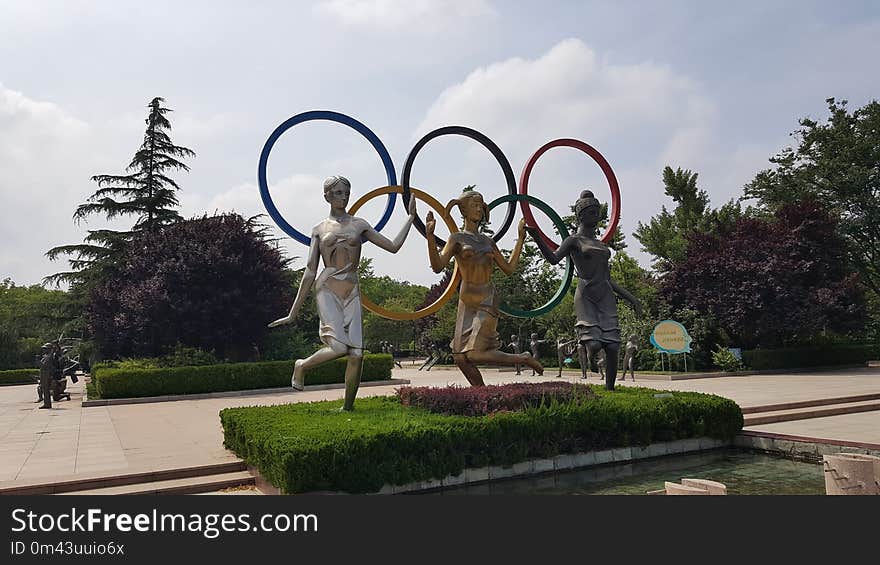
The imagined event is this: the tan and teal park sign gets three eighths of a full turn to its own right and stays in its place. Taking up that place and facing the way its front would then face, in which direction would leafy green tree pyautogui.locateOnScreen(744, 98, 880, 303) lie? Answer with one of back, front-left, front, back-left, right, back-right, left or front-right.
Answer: right

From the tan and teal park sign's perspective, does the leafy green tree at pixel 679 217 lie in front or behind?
behind

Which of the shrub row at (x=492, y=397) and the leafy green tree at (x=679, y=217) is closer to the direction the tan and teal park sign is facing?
the shrub row

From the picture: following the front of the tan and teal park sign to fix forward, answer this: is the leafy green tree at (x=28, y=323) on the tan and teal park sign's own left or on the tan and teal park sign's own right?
on the tan and teal park sign's own right

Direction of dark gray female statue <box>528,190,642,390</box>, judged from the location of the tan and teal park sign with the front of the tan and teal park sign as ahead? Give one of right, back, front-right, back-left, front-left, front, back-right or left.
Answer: front

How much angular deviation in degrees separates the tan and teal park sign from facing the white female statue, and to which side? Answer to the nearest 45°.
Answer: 0° — it already faces it

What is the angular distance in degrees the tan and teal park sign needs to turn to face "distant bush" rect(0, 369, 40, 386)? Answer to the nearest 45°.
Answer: approximately 90° to its right

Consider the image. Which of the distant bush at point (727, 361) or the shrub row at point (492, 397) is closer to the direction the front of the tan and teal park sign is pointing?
the shrub row

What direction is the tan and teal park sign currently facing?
toward the camera

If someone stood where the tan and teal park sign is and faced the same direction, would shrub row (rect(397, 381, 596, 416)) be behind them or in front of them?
in front

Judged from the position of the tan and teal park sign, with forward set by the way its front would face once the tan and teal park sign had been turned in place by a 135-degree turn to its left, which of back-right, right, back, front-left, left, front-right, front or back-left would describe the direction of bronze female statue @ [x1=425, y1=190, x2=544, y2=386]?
back-right

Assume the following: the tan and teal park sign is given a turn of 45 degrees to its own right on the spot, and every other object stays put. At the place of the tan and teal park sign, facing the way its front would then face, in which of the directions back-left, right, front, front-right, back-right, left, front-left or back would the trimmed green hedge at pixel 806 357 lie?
back

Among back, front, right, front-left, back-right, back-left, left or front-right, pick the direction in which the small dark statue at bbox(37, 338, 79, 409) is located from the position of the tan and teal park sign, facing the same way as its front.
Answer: front-right

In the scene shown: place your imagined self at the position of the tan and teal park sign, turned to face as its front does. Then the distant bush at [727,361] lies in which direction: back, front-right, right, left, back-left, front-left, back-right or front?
back-left

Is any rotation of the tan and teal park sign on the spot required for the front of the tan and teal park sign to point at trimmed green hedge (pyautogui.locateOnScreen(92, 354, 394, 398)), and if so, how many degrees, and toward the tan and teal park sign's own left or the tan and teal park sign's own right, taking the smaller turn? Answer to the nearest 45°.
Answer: approximately 45° to the tan and teal park sign's own right
